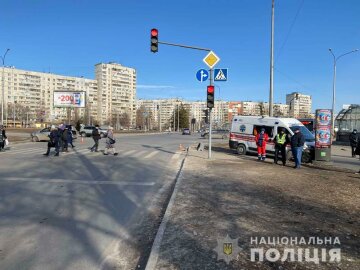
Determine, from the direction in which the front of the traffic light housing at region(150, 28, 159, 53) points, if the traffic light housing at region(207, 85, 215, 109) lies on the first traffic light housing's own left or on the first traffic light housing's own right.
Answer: on the first traffic light housing's own left

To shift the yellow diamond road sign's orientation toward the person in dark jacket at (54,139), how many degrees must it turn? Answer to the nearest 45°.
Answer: approximately 90° to its right

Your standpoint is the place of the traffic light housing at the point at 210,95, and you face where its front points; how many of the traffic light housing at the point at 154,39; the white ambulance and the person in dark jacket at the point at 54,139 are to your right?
2

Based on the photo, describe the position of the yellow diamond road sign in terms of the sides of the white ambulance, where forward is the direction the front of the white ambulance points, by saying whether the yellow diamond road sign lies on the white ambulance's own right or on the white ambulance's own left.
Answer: on the white ambulance's own right

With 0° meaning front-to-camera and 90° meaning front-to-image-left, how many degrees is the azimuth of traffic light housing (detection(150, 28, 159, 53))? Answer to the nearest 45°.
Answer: approximately 0°
